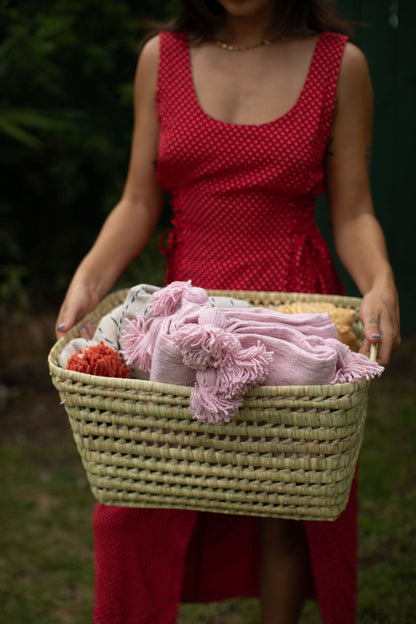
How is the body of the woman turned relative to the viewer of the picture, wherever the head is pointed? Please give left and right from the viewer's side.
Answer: facing the viewer

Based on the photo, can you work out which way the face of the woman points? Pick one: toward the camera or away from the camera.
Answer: toward the camera
